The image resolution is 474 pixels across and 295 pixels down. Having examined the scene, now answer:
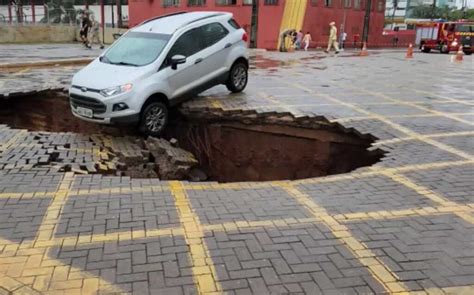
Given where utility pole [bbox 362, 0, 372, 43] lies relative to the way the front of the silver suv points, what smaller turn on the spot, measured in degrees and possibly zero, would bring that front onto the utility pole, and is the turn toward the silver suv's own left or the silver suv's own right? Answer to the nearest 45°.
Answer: approximately 180°

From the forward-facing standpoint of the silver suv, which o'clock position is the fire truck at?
The fire truck is roughly at 6 o'clock from the silver suv.

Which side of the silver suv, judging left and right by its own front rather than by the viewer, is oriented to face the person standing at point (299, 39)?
back

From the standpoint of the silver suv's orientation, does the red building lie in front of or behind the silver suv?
behind

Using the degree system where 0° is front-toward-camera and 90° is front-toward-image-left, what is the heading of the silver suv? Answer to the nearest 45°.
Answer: approximately 45°

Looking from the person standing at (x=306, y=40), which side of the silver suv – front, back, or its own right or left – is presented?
back

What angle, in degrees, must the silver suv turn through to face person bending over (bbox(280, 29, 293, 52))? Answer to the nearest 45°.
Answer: approximately 135° to its right

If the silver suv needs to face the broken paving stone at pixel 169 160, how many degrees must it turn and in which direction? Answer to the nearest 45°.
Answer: approximately 45° to its left
